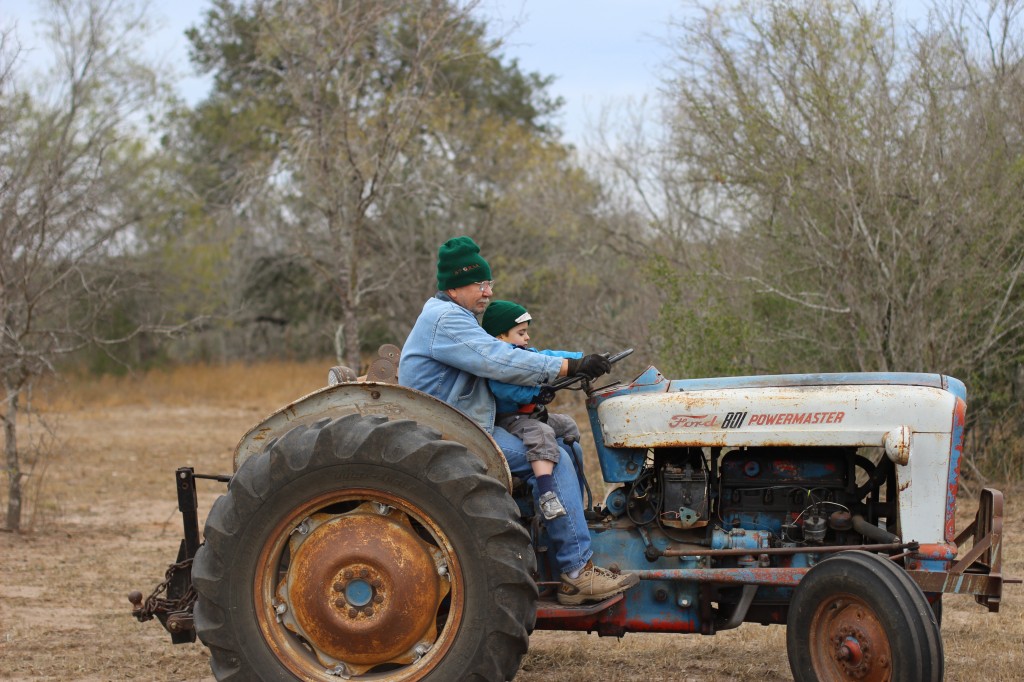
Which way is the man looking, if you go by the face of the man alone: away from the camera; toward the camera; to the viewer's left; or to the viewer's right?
to the viewer's right

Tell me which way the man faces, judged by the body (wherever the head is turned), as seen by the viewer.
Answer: to the viewer's right

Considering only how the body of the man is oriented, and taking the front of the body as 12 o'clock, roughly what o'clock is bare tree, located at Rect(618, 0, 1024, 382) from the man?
The bare tree is roughly at 10 o'clock from the man.

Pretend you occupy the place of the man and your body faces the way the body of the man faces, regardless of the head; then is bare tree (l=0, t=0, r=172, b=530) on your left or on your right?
on your left

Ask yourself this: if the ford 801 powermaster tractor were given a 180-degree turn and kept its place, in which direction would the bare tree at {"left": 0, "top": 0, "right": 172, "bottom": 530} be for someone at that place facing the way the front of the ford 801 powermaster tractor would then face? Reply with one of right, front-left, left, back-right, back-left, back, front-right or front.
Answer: front-right

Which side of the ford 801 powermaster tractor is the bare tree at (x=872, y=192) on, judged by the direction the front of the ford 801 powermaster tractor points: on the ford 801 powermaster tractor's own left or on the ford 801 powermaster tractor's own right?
on the ford 801 powermaster tractor's own left

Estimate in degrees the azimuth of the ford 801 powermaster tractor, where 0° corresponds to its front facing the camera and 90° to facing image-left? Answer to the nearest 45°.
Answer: approximately 270°
